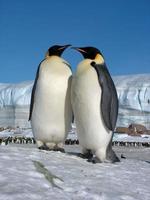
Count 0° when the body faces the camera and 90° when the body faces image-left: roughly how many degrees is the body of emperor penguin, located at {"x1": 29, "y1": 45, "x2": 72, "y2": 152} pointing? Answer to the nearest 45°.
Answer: approximately 0°

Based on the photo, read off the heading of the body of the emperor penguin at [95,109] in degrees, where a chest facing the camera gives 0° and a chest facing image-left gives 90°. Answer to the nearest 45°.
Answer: approximately 45°

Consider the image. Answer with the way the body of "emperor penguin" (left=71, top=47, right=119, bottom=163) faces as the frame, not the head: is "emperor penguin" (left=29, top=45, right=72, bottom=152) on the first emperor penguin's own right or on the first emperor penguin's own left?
on the first emperor penguin's own right

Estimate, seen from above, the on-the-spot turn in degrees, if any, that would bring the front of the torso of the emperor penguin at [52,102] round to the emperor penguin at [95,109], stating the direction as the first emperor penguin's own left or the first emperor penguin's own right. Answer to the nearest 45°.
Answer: approximately 45° to the first emperor penguin's own left
